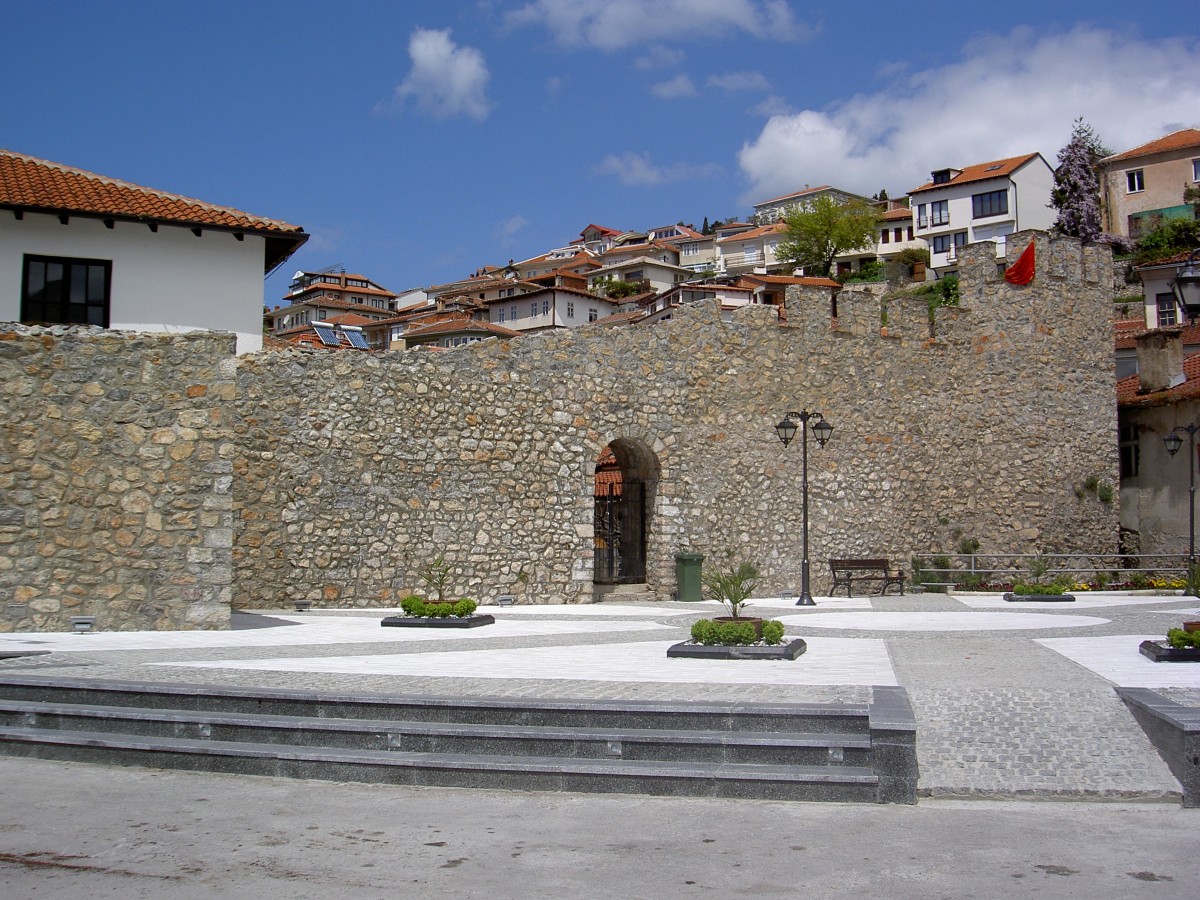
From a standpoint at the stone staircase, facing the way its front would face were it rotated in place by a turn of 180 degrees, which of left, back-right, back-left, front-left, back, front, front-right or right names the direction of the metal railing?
front-right

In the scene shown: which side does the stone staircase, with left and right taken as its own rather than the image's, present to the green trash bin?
back

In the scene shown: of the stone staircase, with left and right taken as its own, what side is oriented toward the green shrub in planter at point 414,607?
back

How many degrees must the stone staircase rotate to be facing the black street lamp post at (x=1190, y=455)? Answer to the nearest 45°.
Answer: approximately 135° to its left

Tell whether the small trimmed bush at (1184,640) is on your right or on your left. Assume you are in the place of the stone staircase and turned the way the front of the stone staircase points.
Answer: on your left

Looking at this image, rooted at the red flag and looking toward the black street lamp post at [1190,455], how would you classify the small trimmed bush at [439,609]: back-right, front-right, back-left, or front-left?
back-right

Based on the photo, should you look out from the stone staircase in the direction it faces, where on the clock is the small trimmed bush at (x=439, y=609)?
The small trimmed bush is roughly at 6 o'clock from the stone staircase.

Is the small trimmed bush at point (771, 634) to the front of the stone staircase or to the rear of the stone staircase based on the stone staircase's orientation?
to the rear

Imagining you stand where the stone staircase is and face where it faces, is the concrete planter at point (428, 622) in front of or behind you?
behind

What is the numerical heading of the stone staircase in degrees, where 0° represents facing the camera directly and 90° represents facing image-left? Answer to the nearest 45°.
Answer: approximately 0°

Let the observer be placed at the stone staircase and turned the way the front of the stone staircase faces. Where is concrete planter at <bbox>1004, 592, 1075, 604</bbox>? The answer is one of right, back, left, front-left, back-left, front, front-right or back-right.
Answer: back-left
